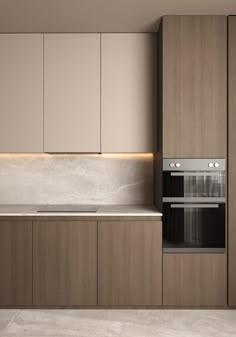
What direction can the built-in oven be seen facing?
toward the camera

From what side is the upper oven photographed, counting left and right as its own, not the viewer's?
front
